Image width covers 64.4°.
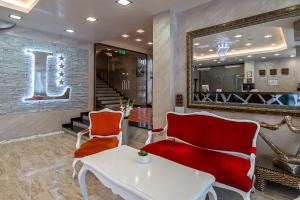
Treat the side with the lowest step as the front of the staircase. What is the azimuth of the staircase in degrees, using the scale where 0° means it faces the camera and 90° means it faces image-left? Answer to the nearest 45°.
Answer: approximately 315°

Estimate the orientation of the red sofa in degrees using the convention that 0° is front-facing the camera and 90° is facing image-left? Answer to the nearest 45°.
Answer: approximately 45°

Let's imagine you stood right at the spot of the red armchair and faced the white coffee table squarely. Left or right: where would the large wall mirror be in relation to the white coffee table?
left

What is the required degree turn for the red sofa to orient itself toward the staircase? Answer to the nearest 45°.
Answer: approximately 90° to its right

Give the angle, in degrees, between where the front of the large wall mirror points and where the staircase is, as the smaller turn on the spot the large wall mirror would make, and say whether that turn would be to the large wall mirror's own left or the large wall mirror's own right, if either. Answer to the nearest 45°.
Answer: approximately 90° to the large wall mirror's own right

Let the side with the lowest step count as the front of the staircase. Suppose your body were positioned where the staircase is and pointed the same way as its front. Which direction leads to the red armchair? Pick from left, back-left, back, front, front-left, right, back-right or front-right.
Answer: front-right
